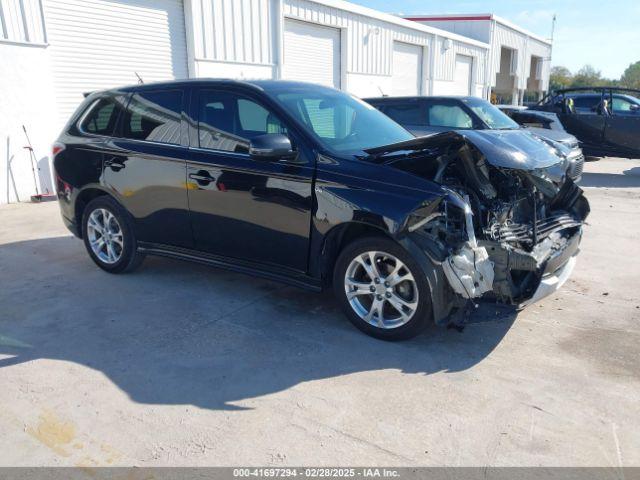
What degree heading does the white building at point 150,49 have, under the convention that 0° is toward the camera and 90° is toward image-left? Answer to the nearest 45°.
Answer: approximately 315°

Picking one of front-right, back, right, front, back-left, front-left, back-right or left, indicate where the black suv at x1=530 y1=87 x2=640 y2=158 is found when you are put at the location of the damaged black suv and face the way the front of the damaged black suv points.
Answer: left

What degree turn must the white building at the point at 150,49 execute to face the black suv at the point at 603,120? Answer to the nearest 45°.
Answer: approximately 45° to its left

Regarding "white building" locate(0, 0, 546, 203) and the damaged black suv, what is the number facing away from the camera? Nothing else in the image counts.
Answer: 0
